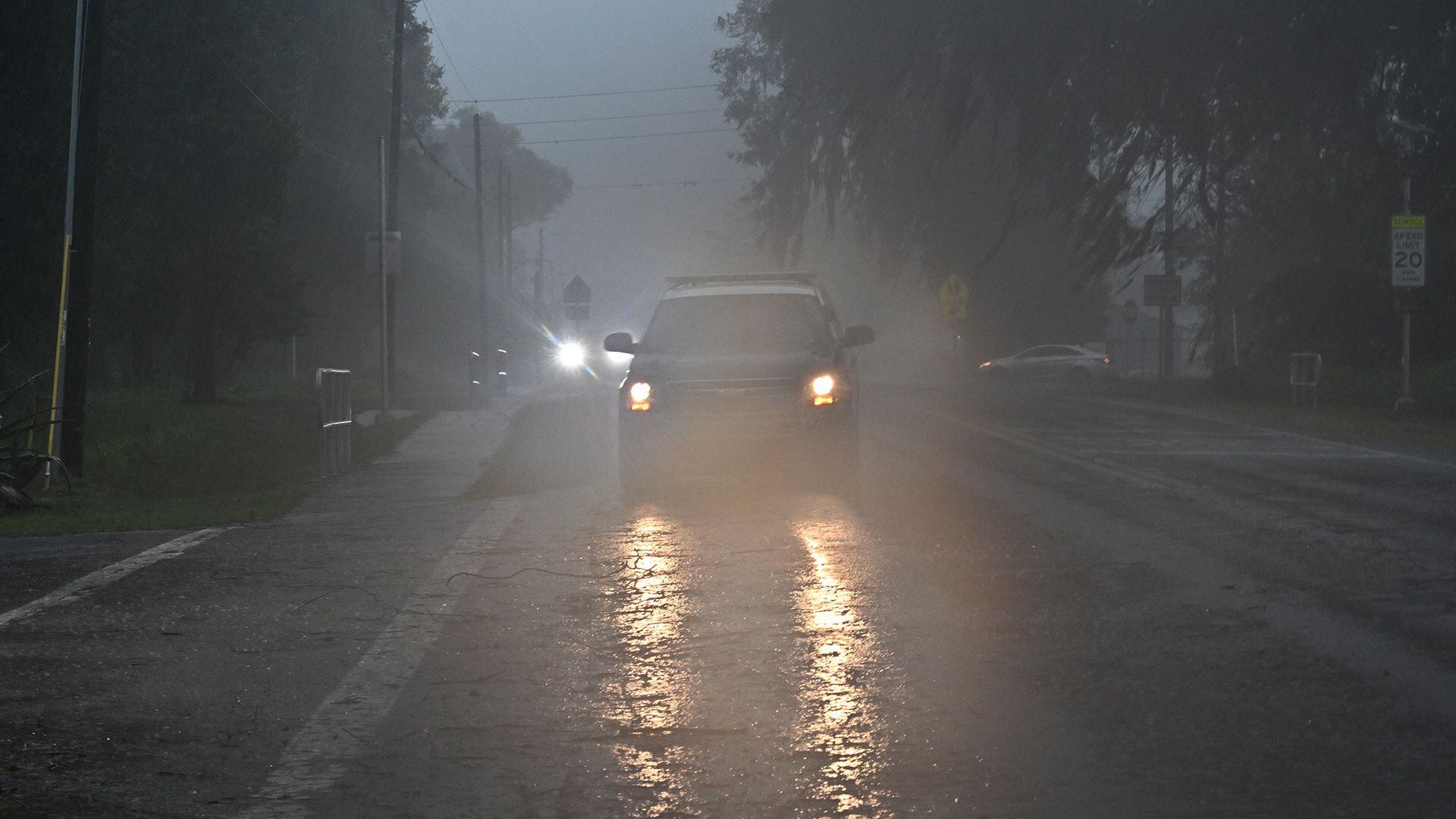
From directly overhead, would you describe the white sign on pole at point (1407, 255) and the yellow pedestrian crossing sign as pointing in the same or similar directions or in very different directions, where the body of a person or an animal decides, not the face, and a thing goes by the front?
same or similar directions

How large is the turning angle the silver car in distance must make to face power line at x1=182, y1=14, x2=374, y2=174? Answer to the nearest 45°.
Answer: approximately 45° to its left

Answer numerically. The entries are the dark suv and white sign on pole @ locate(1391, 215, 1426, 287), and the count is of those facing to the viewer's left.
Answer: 0

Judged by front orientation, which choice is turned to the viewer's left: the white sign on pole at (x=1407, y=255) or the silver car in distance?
the silver car in distance

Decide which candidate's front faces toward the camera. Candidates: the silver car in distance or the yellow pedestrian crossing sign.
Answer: the yellow pedestrian crossing sign

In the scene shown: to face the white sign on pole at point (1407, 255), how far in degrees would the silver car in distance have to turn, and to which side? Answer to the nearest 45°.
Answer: approximately 90° to its left

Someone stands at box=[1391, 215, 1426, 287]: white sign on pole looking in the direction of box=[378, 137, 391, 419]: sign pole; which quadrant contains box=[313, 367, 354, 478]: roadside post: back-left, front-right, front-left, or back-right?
front-left

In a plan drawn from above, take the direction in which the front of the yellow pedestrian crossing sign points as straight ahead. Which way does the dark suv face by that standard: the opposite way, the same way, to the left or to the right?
the same way

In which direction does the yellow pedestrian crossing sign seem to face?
toward the camera

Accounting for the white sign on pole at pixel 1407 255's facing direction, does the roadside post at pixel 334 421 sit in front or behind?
in front

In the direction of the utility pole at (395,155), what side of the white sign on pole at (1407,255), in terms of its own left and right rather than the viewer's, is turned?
right

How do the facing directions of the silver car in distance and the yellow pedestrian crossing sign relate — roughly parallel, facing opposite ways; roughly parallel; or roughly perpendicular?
roughly perpendicular

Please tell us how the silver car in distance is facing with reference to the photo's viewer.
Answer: facing to the left of the viewer

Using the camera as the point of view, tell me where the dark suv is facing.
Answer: facing the viewer
